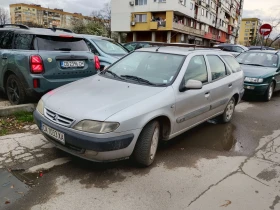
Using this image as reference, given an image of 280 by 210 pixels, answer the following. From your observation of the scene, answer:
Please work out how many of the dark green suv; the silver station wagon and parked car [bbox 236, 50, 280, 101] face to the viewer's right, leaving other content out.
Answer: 0

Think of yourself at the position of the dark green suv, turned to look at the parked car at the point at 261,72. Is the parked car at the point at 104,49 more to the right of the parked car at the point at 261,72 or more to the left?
left

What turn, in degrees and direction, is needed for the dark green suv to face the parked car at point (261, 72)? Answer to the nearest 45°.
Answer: approximately 135° to its right

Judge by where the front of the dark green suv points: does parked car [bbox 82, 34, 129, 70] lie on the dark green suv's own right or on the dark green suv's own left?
on the dark green suv's own right

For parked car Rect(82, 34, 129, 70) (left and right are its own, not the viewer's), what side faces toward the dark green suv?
right

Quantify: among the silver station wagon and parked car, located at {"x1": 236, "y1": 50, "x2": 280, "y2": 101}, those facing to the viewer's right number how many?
0

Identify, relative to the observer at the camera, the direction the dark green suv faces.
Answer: facing away from the viewer and to the left of the viewer

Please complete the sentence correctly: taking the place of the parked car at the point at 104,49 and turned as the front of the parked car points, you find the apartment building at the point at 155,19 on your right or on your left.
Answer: on your left

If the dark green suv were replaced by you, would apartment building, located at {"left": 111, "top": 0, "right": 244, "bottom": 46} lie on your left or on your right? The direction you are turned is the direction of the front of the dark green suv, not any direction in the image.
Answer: on your right

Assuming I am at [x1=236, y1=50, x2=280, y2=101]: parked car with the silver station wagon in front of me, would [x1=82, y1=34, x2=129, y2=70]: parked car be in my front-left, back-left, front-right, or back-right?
front-right

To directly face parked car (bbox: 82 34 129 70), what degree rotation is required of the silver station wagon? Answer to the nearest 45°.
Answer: approximately 135° to its right

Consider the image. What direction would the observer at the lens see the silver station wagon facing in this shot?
facing the viewer and to the left of the viewer

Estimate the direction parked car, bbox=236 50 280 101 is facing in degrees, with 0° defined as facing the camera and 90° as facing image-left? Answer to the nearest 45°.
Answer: approximately 45°

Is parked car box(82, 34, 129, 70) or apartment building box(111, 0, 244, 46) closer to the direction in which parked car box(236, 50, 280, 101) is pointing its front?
the parked car
